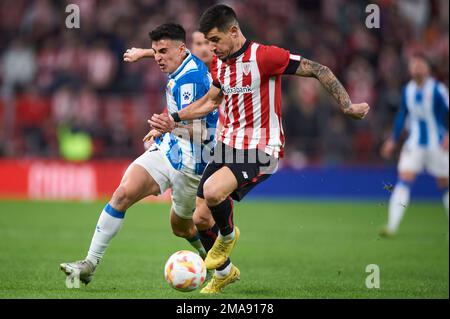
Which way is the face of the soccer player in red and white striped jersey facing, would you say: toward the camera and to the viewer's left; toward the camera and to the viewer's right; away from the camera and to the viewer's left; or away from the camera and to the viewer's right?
toward the camera and to the viewer's left

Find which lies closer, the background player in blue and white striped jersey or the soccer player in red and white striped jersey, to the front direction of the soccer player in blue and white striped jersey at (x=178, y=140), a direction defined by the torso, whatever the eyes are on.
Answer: the soccer player in red and white striped jersey

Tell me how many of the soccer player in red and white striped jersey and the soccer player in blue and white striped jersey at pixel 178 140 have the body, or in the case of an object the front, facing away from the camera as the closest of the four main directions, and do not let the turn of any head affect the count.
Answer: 0

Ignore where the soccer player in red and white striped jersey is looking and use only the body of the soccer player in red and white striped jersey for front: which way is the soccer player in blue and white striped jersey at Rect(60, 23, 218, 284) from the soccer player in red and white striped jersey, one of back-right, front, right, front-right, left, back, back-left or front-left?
right

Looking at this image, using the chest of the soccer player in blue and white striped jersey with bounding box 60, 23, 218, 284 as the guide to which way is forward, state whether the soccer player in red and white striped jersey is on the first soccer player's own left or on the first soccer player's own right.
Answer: on the first soccer player's own left

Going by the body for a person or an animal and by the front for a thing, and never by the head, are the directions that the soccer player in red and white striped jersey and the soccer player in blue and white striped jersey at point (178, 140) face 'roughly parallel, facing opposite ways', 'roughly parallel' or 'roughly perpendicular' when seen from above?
roughly parallel
